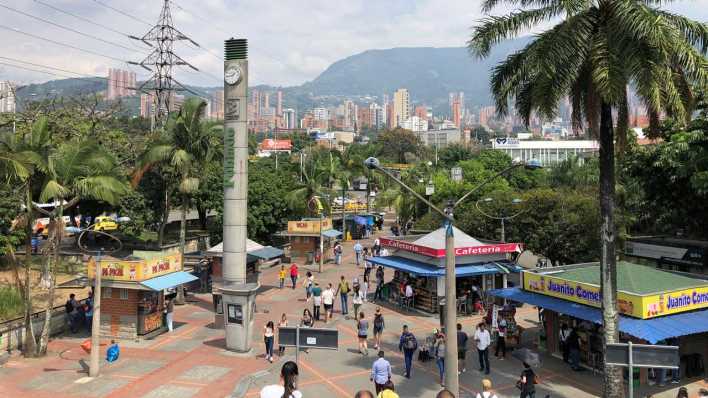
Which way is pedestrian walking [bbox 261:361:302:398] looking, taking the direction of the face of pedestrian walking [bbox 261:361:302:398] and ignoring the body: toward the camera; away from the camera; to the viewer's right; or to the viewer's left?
away from the camera

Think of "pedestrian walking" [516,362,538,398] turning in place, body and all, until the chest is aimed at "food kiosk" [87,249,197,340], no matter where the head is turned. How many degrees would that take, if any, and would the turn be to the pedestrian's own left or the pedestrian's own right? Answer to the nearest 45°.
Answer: approximately 90° to the pedestrian's own left

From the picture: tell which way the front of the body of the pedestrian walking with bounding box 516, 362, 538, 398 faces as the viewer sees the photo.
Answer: away from the camera

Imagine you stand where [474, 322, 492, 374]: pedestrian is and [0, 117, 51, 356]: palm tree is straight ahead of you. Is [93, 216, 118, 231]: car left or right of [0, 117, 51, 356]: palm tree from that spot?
right

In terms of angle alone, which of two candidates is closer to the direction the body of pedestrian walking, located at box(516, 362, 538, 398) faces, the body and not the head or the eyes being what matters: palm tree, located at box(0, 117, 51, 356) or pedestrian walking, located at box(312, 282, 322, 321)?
the pedestrian walking
